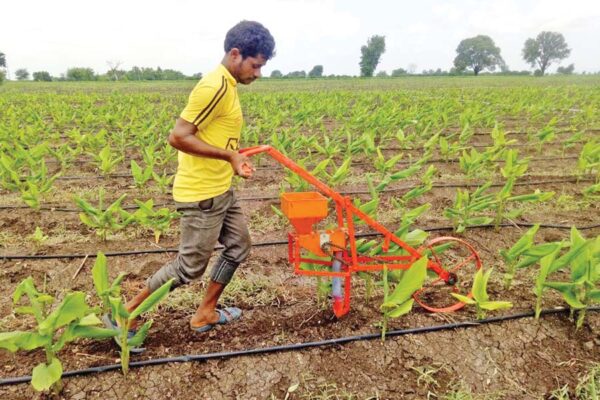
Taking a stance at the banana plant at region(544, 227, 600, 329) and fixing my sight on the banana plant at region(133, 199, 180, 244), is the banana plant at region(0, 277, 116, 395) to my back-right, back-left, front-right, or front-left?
front-left

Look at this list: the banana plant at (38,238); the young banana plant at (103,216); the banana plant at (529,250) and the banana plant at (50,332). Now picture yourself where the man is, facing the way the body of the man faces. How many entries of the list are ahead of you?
1

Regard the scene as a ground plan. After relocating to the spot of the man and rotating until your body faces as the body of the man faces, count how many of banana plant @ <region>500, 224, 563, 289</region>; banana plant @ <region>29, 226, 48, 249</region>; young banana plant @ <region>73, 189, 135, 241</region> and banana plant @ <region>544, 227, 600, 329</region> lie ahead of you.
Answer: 2

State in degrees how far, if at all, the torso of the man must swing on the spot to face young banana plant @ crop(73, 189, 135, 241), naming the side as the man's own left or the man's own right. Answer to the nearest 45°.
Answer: approximately 135° to the man's own left

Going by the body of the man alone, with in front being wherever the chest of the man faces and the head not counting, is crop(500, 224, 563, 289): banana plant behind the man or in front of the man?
in front

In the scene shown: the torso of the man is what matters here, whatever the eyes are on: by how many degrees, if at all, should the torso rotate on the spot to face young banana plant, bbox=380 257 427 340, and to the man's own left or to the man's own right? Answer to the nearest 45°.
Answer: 0° — they already face it

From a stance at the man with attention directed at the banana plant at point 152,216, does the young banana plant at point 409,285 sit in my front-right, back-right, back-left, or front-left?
back-right

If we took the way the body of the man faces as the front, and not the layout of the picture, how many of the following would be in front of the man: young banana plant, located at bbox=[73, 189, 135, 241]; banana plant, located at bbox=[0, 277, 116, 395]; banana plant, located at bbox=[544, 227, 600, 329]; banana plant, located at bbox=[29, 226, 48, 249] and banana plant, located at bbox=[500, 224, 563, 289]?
2

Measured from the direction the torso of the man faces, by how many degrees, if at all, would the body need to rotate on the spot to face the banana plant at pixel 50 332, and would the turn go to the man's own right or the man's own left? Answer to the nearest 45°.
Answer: approximately 135° to the man's own right

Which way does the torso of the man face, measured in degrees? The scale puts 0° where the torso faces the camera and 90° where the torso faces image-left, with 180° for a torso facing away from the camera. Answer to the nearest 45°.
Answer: approximately 270°

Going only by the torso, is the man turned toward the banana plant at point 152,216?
no

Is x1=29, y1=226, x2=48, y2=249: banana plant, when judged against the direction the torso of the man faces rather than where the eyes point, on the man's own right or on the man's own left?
on the man's own left

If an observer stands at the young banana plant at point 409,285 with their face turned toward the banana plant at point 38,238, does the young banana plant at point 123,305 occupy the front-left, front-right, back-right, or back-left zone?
front-left

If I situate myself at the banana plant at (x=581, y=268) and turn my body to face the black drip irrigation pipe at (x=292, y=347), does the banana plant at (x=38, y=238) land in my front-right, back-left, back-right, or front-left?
front-right

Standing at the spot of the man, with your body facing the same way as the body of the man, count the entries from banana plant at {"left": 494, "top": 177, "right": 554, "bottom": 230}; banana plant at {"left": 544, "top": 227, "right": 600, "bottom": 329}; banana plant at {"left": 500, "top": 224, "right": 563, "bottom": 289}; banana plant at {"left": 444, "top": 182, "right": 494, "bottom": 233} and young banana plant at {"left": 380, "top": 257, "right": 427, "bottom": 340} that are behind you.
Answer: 0

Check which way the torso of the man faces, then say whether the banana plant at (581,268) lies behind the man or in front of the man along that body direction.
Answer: in front
